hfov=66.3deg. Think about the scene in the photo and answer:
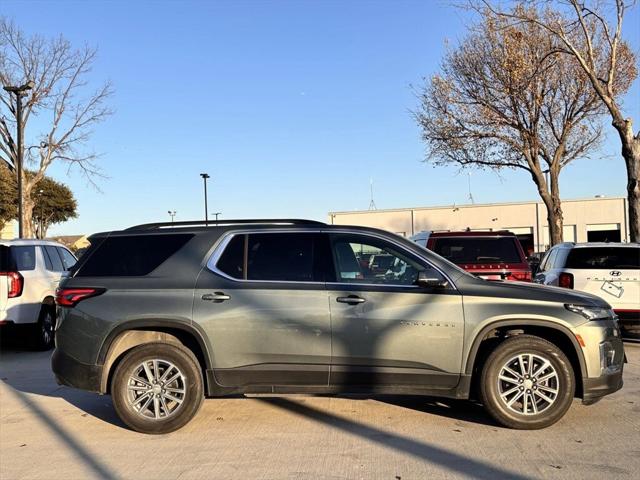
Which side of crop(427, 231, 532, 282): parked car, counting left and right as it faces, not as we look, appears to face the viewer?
back

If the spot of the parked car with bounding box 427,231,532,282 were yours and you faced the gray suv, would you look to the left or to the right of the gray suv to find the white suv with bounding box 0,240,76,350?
right

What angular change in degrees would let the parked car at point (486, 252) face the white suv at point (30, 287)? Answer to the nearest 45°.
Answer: approximately 90° to its left

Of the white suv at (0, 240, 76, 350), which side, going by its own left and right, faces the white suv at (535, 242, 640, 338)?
right

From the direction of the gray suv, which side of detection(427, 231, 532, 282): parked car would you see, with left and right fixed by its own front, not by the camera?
back

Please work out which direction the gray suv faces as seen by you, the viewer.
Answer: facing to the right of the viewer

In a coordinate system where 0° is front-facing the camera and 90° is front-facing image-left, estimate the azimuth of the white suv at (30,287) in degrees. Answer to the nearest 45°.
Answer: approximately 225°

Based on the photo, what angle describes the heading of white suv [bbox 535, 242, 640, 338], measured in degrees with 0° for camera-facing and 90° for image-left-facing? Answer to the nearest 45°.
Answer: approximately 180°

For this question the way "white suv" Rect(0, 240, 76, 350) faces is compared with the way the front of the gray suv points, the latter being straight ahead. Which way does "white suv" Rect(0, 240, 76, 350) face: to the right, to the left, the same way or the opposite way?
to the left

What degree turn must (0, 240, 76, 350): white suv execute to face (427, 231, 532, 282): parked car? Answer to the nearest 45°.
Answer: approximately 90° to its right

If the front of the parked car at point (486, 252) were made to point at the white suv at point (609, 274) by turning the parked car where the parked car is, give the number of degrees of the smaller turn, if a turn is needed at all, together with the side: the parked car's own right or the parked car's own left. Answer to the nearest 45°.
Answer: approximately 90° to the parked car's own right

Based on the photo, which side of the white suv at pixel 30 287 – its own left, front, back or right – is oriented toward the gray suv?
right
